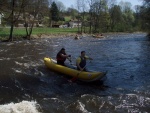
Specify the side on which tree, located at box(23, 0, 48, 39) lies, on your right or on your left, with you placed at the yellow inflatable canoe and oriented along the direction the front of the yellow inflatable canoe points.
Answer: on your left

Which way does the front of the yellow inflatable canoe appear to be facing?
to the viewer's right

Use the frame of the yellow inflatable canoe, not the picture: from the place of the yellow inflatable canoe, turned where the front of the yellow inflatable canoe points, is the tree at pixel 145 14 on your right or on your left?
on your left
